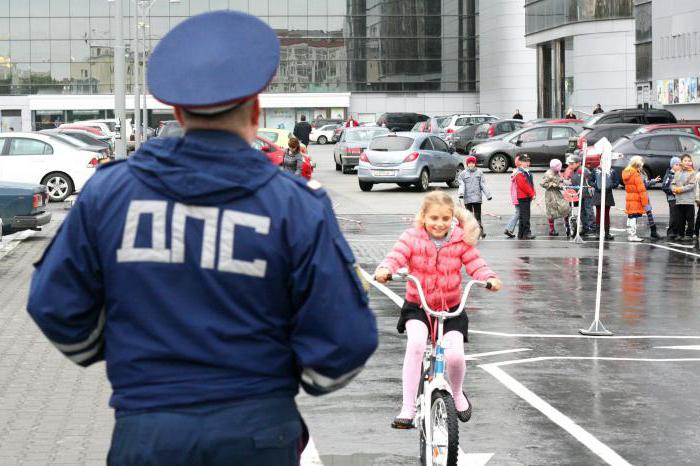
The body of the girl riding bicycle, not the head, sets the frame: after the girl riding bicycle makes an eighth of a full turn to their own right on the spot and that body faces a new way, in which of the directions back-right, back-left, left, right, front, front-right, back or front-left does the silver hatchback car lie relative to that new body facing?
back-right

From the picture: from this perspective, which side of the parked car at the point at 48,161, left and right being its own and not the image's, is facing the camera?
left

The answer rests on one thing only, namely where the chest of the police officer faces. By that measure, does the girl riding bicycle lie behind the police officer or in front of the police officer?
in front

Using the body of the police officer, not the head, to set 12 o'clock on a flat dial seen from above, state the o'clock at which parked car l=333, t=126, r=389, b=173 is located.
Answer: The parked car is roughly at 12 o'clock from the police officer.

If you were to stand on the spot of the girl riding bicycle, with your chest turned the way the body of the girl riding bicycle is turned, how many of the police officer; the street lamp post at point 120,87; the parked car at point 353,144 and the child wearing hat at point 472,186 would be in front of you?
1

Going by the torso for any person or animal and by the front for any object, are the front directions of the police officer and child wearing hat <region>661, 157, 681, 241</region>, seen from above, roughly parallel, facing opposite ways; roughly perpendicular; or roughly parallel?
roughly perpendicular

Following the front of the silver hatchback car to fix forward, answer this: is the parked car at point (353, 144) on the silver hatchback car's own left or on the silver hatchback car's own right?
on the silver hatchback car's own left

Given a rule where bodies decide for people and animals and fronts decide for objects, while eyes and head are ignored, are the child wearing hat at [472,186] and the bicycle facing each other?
no

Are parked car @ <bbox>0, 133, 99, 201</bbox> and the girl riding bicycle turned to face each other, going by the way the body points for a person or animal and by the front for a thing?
no

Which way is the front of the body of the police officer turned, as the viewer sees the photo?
away from the camera

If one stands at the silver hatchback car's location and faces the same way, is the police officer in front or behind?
behind

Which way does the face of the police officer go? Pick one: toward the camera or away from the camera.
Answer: away from the camera

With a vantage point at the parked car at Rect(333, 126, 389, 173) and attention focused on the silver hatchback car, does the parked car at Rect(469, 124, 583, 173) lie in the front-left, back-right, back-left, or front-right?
front-left

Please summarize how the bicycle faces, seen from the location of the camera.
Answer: facing the viewer
